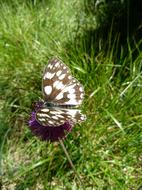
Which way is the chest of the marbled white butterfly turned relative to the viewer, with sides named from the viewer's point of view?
facing to the left of the viewer
